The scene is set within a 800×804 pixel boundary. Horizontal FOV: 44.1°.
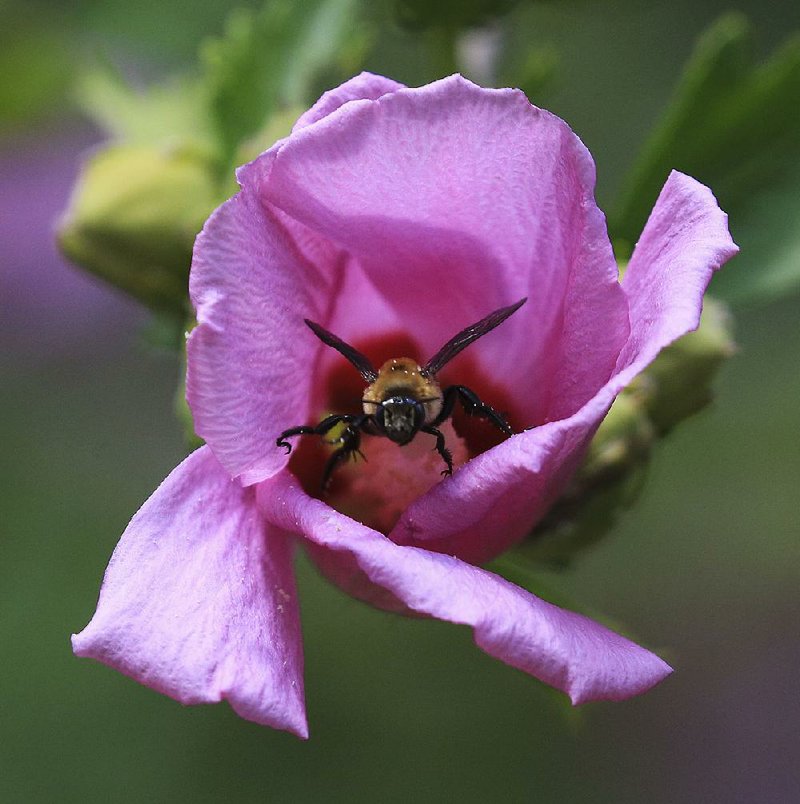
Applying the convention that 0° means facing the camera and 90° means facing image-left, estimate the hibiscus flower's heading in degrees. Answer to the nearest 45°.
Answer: approximately 0°

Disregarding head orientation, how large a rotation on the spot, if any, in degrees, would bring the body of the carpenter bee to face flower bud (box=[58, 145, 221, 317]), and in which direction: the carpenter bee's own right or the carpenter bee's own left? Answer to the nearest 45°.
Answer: approximately 135° to the carpenter bee's own right

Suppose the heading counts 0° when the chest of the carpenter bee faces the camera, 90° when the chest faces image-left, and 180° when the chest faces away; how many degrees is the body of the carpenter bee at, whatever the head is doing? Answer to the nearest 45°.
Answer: approximately 0°
